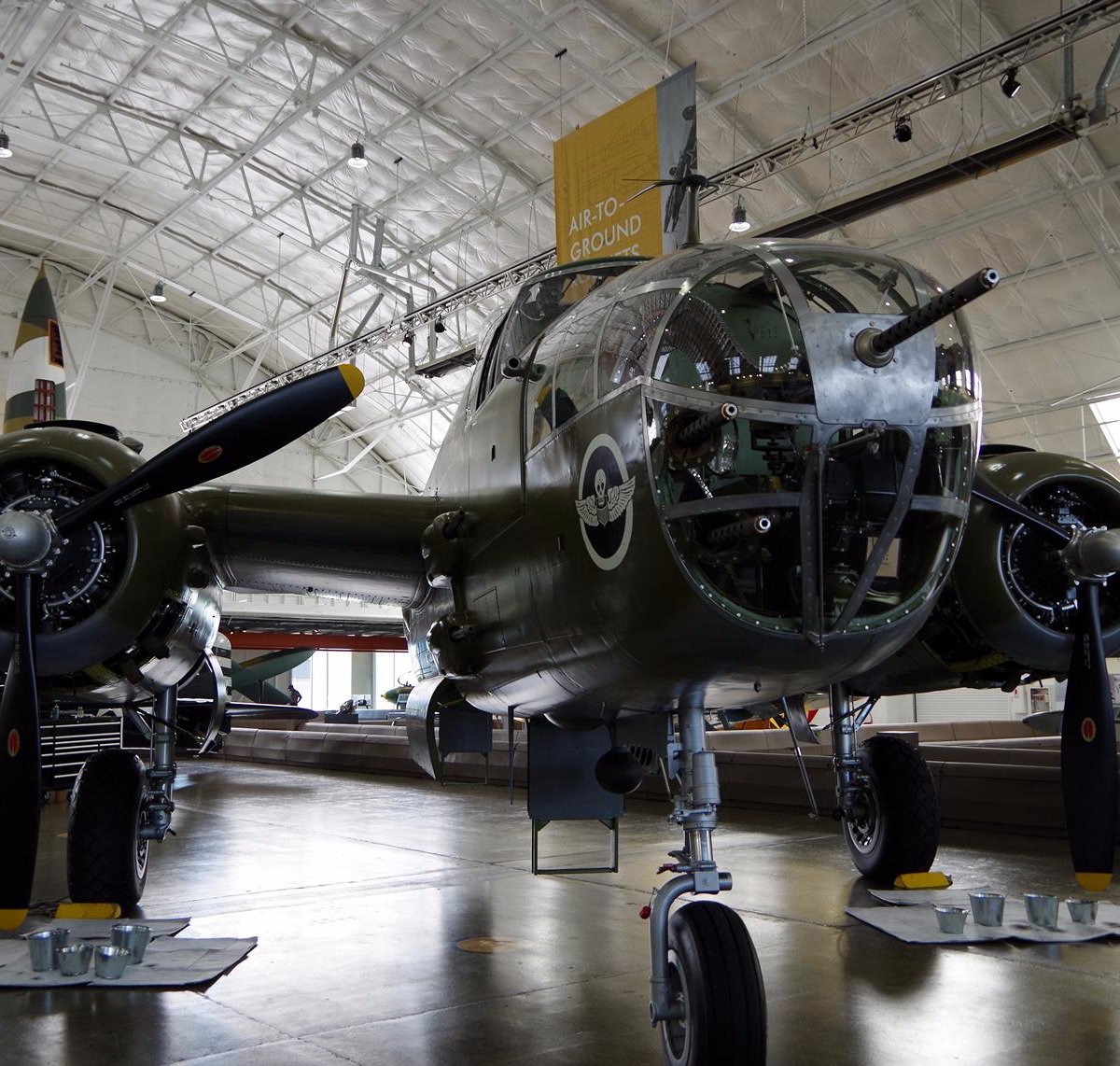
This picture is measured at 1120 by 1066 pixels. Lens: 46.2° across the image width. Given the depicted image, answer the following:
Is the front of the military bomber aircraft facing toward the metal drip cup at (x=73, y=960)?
no

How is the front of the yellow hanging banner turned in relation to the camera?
facing the viewer and to the left of the viewer

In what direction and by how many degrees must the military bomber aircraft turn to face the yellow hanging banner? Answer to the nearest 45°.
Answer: approximately 135° to its left

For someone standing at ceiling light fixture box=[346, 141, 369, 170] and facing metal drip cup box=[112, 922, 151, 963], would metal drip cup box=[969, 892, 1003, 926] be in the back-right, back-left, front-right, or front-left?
front-left

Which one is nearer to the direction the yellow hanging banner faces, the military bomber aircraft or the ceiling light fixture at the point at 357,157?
the military bomber aircraft

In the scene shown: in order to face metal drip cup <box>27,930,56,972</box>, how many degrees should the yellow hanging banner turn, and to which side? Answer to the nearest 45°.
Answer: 0° — it already faces it

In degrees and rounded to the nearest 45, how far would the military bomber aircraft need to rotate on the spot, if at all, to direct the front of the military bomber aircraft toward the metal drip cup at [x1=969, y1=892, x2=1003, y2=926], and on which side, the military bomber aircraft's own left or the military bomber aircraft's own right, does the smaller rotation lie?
approximately 90° to the military bomber aircraft's own left

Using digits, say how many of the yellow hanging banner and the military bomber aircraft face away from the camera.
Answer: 0

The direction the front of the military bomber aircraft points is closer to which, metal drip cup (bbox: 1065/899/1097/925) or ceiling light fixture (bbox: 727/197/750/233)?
the metal drip cup

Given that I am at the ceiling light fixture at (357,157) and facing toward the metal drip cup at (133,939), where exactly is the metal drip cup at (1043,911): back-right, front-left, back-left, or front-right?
front-left
